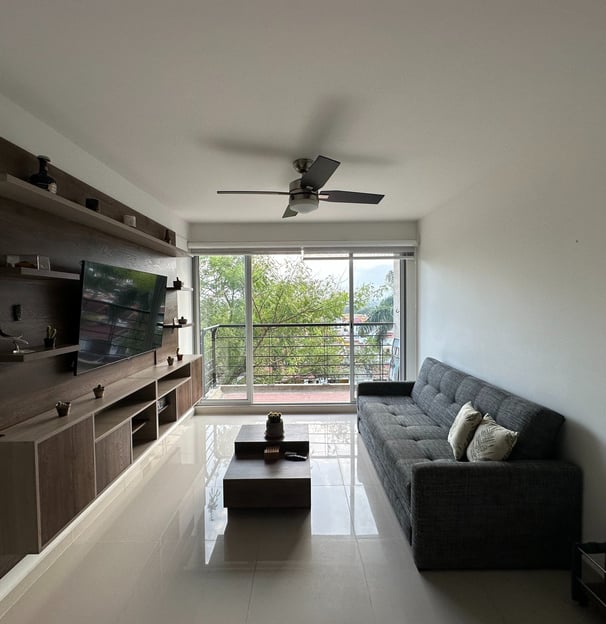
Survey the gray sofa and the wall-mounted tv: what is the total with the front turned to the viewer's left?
1

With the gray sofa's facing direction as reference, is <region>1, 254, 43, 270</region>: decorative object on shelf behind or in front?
in front

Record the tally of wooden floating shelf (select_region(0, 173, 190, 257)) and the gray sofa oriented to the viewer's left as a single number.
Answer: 1

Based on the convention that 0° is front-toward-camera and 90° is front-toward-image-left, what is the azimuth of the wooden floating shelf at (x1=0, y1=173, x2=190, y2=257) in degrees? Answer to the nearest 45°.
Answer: approximately 315°

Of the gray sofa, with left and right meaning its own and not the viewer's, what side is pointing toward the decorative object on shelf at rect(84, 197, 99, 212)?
front

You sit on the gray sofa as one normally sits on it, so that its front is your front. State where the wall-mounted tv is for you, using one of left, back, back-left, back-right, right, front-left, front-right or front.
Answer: front

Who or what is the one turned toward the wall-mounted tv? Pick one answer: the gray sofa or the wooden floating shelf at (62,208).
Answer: the gray sofa

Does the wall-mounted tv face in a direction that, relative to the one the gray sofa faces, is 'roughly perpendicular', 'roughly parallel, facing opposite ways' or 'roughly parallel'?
roughly parallel, facing opposite ways

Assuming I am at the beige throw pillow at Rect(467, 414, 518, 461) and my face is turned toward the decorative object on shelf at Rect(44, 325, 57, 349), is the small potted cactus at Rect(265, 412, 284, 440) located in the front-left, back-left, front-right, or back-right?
front-right

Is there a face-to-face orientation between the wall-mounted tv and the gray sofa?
yes

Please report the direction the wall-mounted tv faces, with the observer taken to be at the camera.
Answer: facing the viewer and to the right of the viewer

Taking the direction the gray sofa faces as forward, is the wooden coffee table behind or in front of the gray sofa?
in front

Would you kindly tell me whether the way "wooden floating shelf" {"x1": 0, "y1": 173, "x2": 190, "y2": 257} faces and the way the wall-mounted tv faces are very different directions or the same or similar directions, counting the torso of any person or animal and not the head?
same or similar directions

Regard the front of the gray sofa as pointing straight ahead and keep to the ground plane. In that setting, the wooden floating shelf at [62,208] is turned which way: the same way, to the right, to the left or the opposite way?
the opposite way

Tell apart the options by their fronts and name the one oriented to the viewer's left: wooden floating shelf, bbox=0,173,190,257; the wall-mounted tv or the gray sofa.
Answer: the gray sofa

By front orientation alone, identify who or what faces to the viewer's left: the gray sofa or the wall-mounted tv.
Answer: the gray sofa

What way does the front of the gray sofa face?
to the viewer's left

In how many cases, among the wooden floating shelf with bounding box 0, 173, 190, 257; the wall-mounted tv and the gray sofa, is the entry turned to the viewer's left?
1

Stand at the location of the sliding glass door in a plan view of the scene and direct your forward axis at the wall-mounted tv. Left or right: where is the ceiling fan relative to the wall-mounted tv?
left
